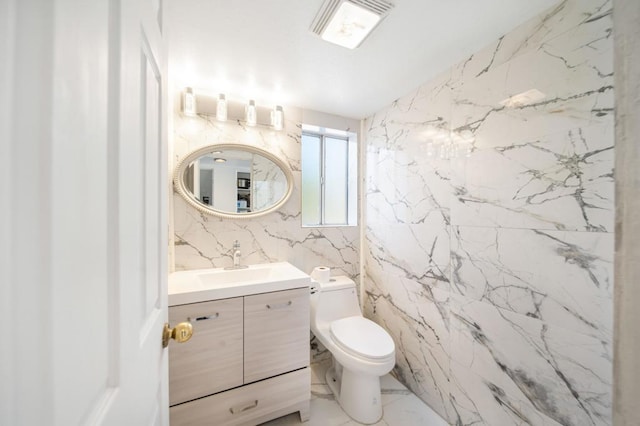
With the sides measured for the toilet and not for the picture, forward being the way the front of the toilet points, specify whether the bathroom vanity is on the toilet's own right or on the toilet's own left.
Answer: on the toilet's own right

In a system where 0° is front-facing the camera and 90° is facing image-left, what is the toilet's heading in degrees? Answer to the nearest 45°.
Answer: approximately 315°

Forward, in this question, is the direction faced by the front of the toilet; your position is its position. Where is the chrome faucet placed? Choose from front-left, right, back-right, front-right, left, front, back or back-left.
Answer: back-right

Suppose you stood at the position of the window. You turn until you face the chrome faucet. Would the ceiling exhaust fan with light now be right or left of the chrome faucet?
left

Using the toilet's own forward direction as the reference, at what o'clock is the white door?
The white door is roughly at 2 o'clock from the toilet.

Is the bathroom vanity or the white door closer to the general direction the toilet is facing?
the white door

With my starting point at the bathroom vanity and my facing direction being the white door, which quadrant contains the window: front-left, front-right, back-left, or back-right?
back-left
